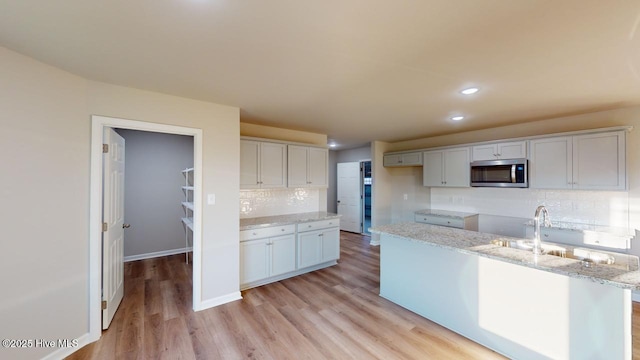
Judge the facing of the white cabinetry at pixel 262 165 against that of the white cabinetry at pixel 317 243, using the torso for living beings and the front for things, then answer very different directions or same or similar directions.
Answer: same or similar directions

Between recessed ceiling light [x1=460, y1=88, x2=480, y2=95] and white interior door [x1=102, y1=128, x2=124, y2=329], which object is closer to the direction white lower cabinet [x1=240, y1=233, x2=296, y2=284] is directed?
the recessed ceiling light

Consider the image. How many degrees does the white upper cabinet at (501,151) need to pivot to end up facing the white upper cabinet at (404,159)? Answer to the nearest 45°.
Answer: approximately 90° to its right

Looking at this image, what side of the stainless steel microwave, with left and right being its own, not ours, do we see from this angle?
front

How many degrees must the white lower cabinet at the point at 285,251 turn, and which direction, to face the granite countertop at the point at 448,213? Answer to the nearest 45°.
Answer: approximately 45° to its left

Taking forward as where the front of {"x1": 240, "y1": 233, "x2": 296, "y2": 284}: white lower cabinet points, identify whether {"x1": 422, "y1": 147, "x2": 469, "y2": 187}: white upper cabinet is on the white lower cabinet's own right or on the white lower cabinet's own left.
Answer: on the white lower cabinet's own left

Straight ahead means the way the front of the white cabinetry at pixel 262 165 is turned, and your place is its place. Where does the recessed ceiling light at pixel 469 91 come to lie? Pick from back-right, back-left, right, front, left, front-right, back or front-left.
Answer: front

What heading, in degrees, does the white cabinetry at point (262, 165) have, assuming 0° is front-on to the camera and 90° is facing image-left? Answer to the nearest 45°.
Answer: approximately 315°

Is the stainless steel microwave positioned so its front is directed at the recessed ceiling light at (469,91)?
yes

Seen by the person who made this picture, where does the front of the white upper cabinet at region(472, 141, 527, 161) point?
facing the viewer
